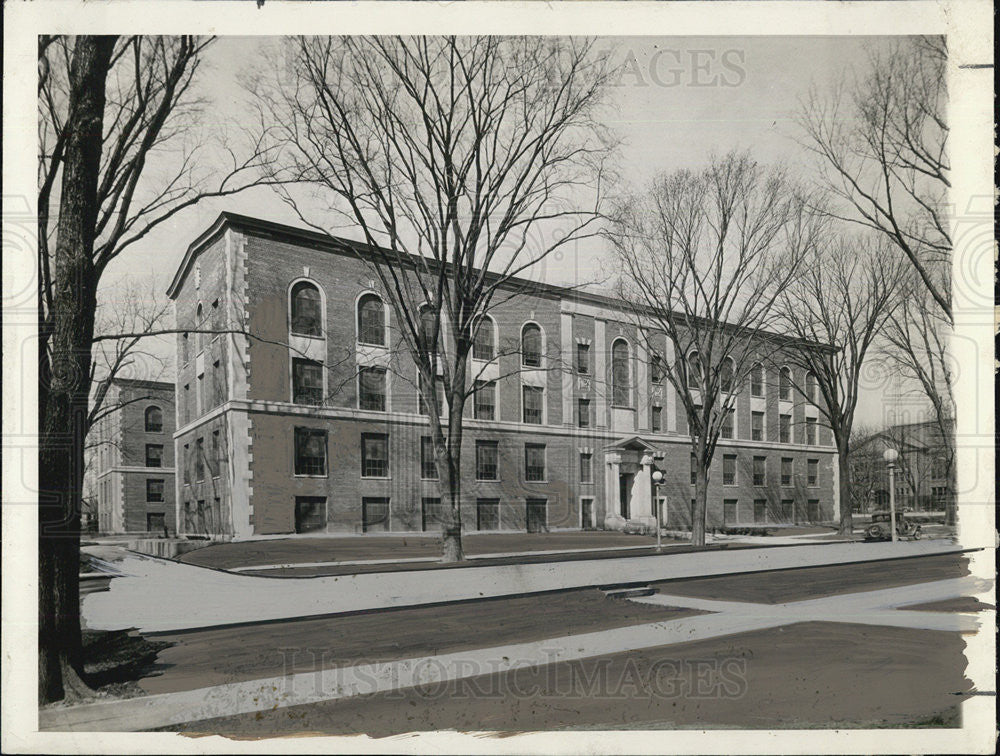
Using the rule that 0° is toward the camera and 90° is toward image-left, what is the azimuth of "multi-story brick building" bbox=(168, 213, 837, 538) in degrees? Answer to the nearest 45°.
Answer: approximately 315°

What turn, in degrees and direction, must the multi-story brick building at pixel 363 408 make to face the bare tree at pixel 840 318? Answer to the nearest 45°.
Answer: approximately 45° to its left
